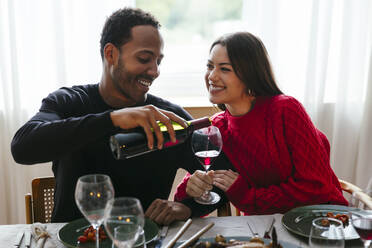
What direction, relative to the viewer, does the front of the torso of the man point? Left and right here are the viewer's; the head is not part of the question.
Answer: facing the viewer and to the right of the viewer

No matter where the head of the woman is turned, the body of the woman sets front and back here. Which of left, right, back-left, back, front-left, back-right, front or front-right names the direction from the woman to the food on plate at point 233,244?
front-left

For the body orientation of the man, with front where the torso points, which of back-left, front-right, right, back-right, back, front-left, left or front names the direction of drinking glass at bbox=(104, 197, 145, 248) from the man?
front-right

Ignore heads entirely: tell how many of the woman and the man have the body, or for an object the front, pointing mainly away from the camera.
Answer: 0

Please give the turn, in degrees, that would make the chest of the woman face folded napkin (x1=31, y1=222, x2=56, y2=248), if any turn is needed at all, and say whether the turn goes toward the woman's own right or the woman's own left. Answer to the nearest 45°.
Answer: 0° — they already face it

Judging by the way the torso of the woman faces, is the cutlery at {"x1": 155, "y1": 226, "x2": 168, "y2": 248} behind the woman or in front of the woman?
in front

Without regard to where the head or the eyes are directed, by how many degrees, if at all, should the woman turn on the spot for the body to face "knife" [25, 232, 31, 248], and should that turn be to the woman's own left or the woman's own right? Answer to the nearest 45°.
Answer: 0° — they already face it

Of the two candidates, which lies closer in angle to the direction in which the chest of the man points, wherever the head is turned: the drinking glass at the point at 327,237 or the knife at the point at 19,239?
the drinking glass

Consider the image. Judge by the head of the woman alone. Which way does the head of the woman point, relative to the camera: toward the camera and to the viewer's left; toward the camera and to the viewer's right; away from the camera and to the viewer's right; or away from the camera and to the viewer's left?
toward the camera and to the viewer's left

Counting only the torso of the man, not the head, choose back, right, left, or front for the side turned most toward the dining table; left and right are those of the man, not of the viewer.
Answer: front

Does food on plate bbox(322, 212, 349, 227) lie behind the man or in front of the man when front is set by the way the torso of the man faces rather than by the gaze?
in front
